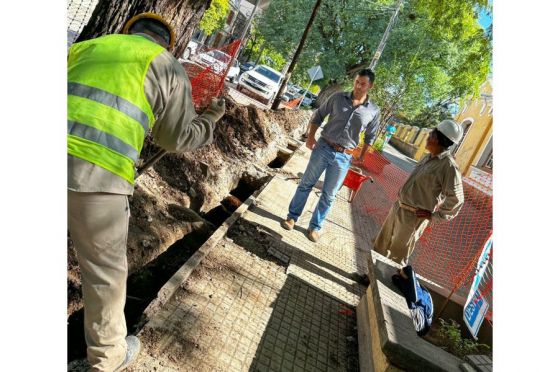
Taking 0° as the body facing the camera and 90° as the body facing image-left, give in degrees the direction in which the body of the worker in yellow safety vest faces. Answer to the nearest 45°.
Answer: approximately 225°

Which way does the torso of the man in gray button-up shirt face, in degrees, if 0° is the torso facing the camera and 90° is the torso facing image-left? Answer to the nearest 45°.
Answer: approximately 0°

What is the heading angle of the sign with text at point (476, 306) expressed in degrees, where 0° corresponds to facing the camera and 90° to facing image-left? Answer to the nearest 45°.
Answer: approximately 45°

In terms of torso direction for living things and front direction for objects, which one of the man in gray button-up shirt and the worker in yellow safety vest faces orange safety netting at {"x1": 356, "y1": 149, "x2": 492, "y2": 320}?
the worker in yellow safety vest

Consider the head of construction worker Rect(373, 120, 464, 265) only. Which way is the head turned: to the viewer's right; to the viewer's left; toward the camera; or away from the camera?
to the viewer's left

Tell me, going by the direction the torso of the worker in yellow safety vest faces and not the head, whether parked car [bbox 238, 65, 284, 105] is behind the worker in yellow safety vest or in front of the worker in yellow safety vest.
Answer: in front

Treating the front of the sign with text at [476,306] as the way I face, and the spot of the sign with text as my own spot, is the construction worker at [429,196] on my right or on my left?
on my right

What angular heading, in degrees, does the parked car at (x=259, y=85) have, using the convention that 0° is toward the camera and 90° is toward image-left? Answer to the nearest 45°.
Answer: approximately 45°

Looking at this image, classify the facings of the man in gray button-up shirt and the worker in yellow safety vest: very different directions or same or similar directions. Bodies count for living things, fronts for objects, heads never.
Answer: very different directions

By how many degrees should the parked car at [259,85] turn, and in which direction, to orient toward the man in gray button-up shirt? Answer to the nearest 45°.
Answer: approximately 45° to its left

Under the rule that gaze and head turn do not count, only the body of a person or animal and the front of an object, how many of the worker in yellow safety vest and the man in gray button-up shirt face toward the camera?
1
